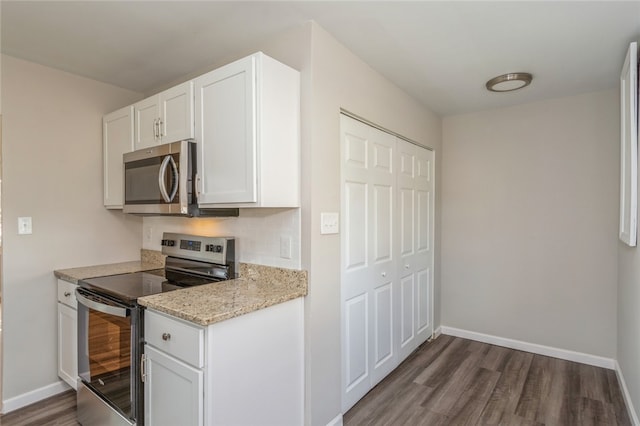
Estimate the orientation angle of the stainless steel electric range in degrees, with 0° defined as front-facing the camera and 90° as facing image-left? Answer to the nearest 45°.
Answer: approximately 45°

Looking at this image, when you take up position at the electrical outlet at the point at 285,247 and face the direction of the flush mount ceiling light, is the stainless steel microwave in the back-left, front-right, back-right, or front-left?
back-left

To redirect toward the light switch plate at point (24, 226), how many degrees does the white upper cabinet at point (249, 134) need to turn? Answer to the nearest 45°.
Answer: approximately 90° to its right

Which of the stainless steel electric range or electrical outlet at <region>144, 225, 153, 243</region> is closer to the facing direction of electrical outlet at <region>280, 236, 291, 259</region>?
the stainless steel electric range

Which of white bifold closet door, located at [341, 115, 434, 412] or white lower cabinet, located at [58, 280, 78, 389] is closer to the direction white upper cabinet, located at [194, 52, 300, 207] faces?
the white lower cabinet

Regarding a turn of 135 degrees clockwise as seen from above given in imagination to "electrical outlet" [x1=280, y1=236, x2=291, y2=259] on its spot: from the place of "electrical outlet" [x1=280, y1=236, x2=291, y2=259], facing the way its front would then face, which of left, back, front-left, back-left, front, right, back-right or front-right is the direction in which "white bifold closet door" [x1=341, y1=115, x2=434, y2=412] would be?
front-right

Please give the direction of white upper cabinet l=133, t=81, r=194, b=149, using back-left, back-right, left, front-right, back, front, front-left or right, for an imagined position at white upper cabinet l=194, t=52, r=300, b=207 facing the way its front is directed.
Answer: right

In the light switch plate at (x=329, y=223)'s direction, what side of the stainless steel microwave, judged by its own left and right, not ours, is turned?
left

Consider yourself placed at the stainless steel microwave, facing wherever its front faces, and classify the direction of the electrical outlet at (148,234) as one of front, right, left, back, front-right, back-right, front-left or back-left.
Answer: back-right

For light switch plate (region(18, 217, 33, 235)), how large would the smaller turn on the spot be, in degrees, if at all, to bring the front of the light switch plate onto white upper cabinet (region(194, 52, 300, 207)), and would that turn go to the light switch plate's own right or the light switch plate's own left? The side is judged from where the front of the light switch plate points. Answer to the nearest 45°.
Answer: approximately 45° to the light switch plate's own left
